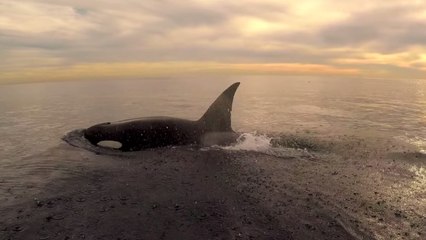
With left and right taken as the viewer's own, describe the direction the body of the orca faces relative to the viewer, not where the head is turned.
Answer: facing to the left of the viewer
